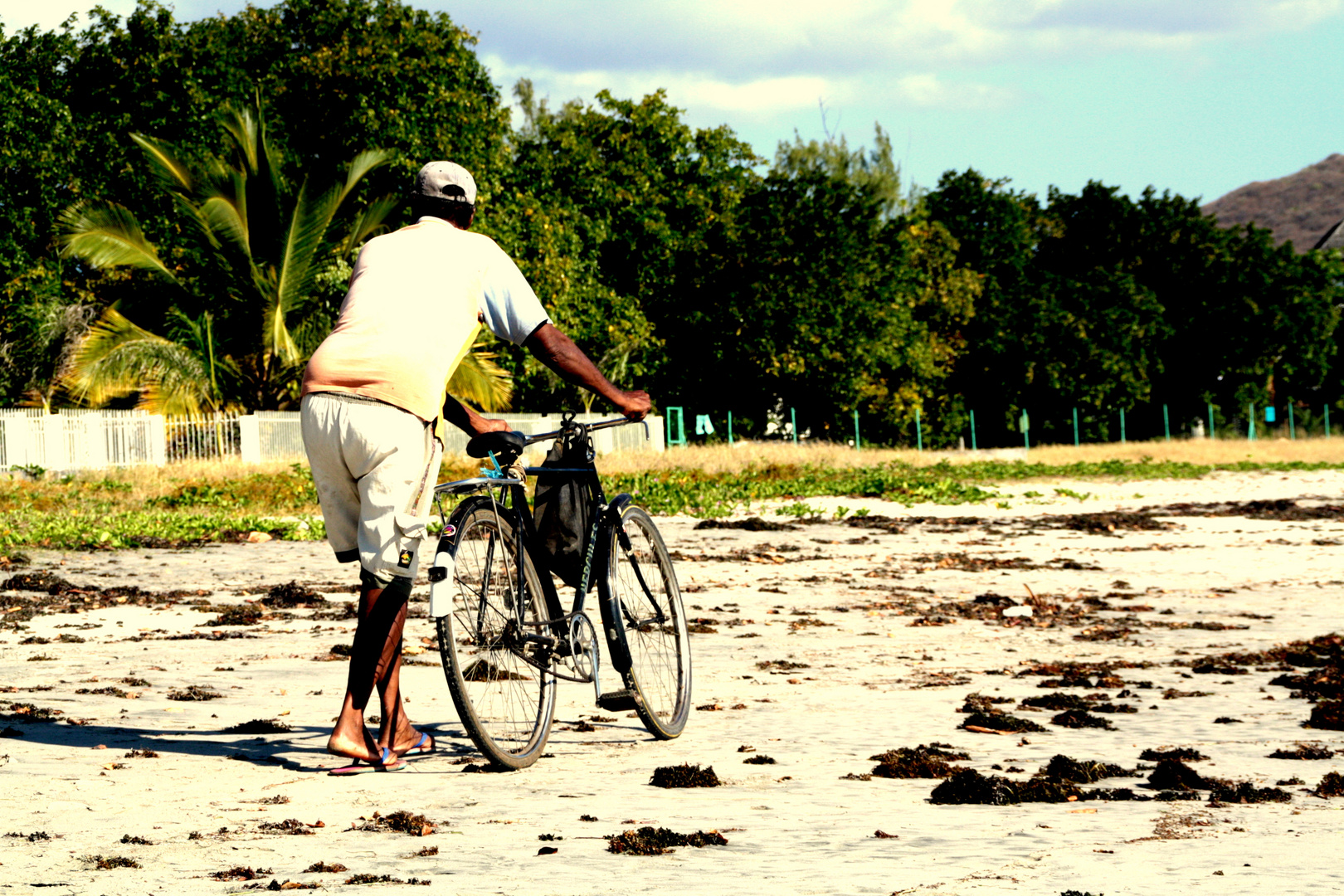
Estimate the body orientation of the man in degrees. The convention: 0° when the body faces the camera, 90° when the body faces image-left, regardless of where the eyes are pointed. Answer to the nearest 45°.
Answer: approximately 225°

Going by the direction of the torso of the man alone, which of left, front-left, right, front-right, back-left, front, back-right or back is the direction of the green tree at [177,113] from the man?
front-left

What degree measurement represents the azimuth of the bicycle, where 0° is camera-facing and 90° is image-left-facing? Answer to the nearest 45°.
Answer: approximately 225°

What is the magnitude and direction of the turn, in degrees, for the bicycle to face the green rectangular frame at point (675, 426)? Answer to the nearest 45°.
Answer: approximately 45° to its left

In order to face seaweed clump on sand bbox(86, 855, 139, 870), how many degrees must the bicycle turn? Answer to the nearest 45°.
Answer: approximately 180°

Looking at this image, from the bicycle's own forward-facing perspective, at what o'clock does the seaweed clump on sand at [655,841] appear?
The seaweed clump on sand is roughly at 4 o'clock from the bicycle.

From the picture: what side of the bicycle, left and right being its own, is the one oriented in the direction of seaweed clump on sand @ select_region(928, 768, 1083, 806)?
right

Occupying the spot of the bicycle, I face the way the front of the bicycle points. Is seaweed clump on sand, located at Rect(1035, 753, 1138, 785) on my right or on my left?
on my right

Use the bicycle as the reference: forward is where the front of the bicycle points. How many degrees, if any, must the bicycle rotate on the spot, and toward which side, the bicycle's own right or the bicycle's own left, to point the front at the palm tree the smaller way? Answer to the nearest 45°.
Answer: approximately 45° to the bicycle's own left

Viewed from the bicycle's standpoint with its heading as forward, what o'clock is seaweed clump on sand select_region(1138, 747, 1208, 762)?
The seaweed clump on sand is roughly at 2 o'clock from the bicycle.

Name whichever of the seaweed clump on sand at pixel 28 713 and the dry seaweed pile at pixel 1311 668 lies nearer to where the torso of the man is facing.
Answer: the dry seaweed pile

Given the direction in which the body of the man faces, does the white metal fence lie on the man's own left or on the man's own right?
on the man's own left
